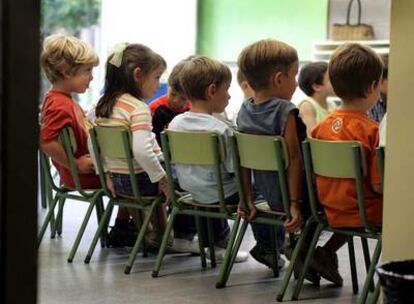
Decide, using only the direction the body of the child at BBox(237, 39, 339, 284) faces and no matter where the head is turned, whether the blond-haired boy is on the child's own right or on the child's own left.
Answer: on the child's own left

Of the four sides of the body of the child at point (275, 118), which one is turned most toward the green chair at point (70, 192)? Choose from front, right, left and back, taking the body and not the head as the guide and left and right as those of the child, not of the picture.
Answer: left

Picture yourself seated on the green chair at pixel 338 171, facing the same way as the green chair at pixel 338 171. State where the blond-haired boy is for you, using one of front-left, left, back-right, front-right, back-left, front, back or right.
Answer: left

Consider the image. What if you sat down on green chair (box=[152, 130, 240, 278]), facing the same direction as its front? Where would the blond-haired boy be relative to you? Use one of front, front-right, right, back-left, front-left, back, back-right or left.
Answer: left

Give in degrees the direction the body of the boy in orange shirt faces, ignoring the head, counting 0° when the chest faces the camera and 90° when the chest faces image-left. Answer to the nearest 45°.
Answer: approximately 225°

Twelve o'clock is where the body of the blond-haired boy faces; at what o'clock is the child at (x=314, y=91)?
The child is roughly at 11 o'clock from the blond-haired boy.

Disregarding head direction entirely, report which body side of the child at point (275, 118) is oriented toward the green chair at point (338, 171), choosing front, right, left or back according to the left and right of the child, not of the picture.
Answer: right

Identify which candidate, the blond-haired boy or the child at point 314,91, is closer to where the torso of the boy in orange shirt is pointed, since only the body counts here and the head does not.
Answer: the child

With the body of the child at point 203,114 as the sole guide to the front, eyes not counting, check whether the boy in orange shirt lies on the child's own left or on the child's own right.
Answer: on the child's own right
